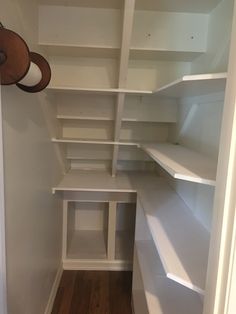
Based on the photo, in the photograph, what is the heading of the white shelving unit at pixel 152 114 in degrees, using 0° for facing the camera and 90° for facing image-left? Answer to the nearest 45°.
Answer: approximately 0°

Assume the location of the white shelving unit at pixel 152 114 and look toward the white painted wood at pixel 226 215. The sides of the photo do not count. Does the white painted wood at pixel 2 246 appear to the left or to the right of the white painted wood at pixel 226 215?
right
